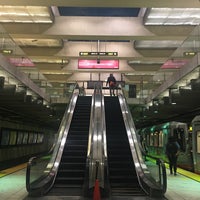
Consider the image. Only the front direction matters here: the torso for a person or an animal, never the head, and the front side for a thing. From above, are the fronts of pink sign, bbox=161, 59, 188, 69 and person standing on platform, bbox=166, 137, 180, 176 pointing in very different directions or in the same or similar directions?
very different directions

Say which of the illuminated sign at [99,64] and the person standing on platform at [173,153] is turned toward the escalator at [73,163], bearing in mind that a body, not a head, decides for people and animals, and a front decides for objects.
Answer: the illuminated sign

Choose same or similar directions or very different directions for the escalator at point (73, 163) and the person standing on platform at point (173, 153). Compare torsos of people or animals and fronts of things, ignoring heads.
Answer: very different directions

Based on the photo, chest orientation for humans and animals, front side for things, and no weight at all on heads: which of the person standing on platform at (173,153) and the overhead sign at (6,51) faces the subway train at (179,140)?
the person standing on platform

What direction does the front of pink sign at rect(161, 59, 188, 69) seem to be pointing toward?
toward the camera

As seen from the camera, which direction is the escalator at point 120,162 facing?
toward the camera

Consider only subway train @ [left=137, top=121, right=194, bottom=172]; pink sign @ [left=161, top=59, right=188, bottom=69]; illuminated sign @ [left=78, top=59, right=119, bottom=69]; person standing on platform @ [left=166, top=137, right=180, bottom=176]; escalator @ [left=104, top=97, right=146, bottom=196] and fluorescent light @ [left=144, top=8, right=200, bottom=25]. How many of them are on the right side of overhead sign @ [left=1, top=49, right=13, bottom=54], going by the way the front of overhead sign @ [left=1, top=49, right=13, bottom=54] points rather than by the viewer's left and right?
0

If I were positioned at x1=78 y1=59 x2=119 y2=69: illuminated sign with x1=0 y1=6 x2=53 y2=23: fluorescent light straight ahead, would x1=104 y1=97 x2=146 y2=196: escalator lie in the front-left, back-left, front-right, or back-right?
front-left

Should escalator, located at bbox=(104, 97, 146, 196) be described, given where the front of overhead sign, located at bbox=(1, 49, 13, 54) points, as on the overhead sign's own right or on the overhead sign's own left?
on the overhead sign's own left

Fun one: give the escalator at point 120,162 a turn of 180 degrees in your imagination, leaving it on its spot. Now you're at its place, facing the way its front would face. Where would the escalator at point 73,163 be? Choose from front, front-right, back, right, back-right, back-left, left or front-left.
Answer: left

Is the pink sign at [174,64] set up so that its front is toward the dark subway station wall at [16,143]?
no

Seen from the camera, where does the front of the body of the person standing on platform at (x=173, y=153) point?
away from the camera

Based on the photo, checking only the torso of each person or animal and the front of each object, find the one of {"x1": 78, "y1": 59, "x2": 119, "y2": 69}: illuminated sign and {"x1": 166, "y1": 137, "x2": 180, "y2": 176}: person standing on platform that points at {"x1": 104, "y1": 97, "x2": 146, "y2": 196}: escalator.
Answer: the illuminated sign

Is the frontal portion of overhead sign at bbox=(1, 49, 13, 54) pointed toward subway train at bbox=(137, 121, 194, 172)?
no
